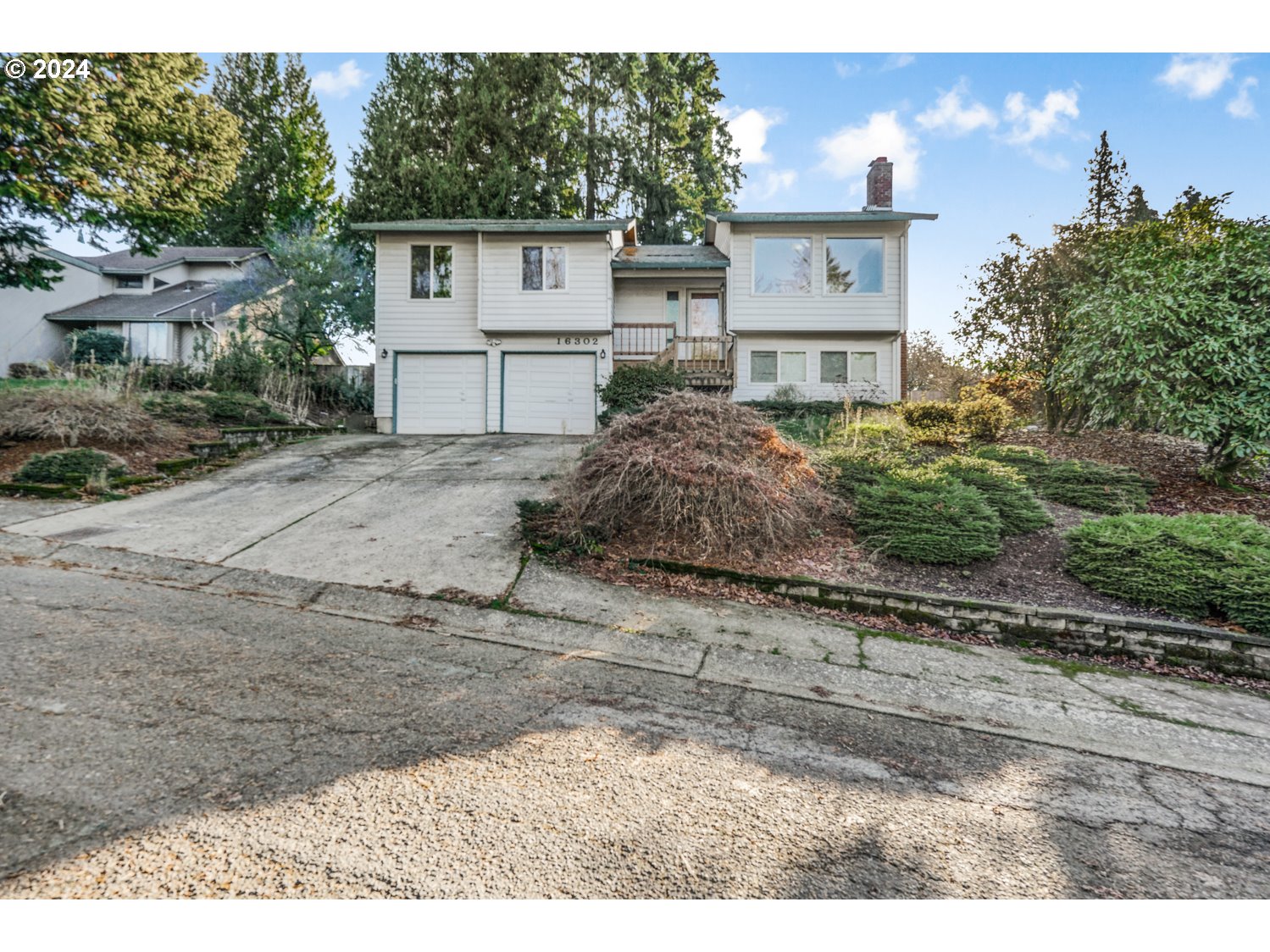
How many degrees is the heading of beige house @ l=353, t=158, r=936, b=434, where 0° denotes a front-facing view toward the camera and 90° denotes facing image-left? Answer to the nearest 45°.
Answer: approximately 0°

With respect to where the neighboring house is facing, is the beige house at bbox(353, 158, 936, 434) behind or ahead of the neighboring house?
ahead

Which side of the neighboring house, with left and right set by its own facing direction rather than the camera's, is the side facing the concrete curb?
front

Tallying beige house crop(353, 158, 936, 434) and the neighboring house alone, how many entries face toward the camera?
2

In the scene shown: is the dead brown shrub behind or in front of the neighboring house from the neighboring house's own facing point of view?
in front

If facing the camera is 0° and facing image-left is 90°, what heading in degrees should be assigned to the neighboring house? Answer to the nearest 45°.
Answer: approximately 0°

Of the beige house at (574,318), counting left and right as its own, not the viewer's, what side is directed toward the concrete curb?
front

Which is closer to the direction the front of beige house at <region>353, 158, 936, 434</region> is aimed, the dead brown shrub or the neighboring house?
the dead brown shrub
